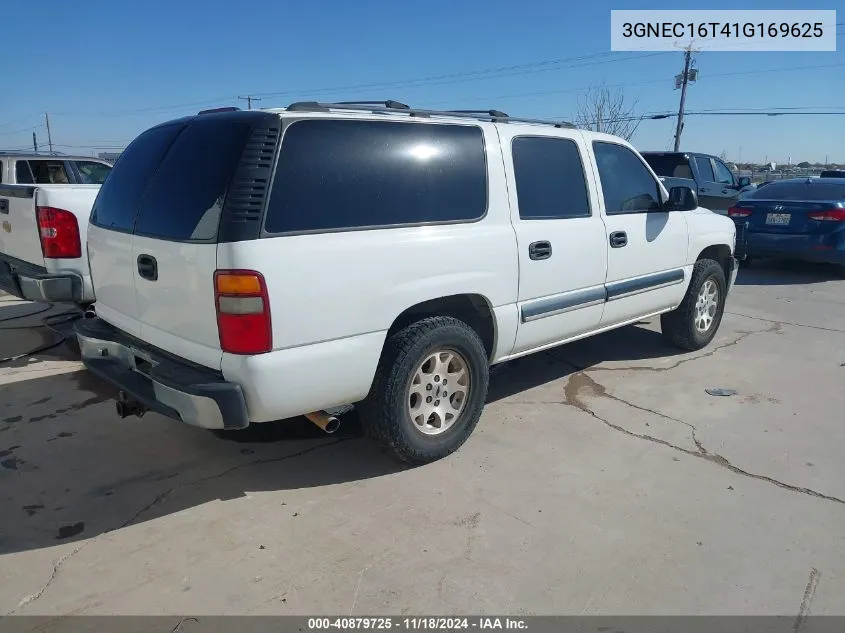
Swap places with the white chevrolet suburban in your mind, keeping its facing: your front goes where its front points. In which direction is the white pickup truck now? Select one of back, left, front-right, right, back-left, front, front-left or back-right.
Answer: left

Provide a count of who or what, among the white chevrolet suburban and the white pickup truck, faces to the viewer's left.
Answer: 0

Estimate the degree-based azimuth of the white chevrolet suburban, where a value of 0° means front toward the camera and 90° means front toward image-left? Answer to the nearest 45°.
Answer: approximately 225°

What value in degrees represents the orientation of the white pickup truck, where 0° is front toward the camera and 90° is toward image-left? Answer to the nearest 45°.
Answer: approximately 225°

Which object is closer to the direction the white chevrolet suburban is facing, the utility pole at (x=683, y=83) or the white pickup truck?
the utility pole

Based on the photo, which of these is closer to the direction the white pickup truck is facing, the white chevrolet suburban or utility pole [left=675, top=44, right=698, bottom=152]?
the utility pole

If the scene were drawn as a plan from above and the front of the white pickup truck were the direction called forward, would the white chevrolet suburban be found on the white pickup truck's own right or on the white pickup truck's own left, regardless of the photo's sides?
on the white pickup truck's own right

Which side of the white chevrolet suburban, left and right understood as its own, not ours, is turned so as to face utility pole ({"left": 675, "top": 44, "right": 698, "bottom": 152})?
front
